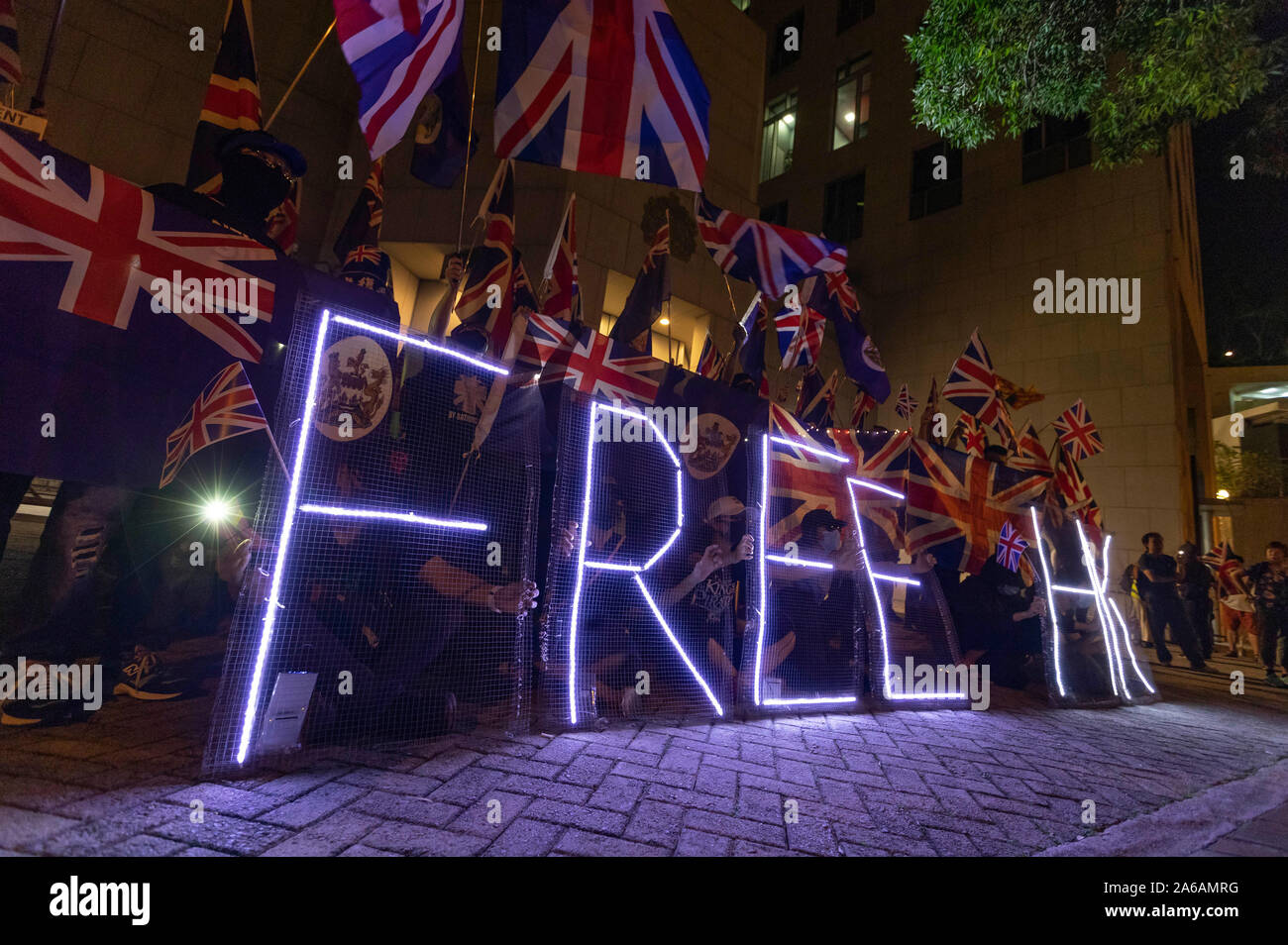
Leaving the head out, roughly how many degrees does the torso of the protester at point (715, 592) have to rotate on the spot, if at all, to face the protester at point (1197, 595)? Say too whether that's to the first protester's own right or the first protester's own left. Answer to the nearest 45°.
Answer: approximately 90° to the first protester's own left

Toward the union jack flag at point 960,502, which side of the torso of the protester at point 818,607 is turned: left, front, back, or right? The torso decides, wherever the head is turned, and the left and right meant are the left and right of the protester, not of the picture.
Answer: left

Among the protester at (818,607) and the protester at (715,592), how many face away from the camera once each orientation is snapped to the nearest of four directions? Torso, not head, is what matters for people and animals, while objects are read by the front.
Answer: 0

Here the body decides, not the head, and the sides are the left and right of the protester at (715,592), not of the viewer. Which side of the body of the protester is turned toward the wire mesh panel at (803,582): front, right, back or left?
left

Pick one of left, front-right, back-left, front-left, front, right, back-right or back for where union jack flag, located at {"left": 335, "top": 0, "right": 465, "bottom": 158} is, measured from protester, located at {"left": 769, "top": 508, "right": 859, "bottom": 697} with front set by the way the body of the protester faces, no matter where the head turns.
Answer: right

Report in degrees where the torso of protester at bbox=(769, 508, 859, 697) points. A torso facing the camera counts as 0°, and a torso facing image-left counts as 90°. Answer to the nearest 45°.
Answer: approximately 315°

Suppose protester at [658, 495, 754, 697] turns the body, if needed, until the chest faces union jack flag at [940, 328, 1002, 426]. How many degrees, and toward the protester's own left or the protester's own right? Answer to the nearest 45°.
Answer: approximately 90° to the protester's own left

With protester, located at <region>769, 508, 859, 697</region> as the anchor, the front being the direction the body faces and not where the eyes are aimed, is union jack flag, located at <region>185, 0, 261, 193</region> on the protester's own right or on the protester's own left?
on the protester's own right

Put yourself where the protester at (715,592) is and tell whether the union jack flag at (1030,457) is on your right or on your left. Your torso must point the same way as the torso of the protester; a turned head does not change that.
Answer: on your left

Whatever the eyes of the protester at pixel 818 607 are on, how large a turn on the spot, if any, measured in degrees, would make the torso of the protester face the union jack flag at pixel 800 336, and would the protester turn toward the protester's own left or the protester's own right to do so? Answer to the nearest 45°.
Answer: approximately 135° to the protester's own left

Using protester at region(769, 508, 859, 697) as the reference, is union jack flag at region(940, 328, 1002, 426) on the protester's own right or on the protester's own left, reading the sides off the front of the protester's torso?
on the protester's own left
